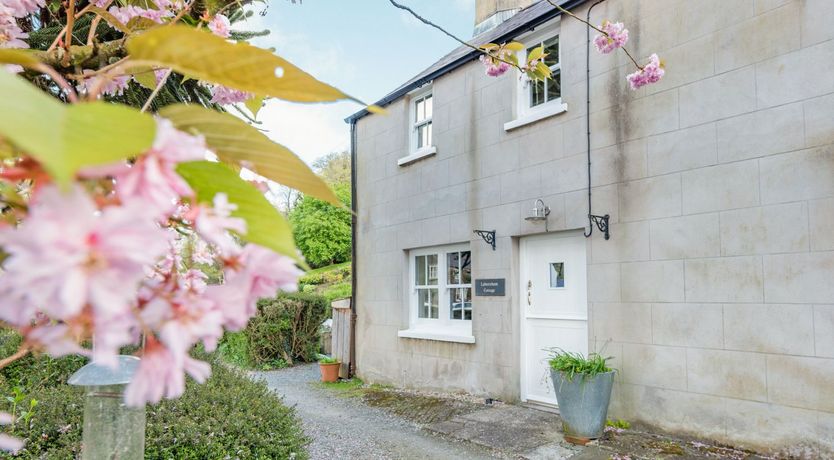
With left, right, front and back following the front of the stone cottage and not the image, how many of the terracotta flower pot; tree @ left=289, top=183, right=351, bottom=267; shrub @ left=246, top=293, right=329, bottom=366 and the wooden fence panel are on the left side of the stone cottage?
0

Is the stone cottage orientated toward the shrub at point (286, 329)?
no

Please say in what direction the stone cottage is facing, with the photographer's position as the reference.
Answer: facing the viewer and to the left of the viewer

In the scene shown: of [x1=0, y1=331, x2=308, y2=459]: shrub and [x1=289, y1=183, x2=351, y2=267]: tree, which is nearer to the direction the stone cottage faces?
the shrub

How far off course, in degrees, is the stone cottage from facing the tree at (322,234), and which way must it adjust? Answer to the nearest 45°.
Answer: approximately 90° to its right

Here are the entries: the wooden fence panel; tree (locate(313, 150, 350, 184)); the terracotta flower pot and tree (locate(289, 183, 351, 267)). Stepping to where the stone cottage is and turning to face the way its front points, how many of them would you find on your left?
0

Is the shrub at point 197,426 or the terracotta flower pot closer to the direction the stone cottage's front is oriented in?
the shrub

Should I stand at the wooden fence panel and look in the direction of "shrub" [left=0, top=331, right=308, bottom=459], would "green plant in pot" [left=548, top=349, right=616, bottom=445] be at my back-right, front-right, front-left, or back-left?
front-left

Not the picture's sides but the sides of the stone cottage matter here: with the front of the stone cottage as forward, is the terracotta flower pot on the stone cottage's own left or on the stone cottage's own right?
on the stone cottage's own right

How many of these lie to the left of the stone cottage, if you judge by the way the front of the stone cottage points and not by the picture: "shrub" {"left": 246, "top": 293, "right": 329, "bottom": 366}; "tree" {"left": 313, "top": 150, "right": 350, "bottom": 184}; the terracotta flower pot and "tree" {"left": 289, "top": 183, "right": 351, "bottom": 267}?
0

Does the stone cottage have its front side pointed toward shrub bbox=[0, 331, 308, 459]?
yes

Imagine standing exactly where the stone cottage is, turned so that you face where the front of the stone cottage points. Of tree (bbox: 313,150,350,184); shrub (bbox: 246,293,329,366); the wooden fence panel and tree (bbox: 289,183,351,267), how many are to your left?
0

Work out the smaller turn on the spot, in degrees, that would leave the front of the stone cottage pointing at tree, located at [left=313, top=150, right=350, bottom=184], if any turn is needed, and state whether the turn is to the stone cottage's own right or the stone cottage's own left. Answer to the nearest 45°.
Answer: approximately 90° to the stone cottage's own right

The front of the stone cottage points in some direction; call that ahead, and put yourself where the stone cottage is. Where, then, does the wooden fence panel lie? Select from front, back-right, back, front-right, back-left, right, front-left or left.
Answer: right

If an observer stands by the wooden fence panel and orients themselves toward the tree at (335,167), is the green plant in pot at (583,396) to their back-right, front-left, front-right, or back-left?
back-right
